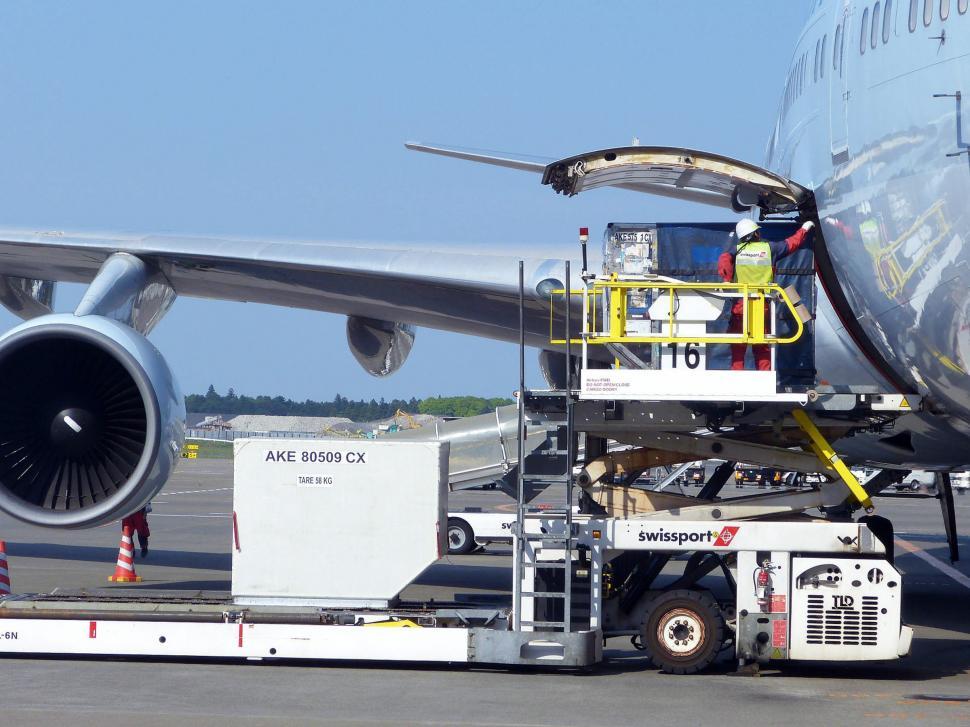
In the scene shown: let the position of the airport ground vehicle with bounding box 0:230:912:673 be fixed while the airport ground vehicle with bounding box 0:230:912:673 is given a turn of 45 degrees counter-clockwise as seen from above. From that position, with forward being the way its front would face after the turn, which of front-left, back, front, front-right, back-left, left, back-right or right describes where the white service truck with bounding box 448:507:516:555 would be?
front-left

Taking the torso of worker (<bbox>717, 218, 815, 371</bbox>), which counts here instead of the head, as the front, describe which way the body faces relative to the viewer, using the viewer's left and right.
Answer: facing away from the viewer

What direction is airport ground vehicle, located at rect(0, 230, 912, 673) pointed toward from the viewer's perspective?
to the viewer's right

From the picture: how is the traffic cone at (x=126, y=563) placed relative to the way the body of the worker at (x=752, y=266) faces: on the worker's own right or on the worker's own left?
on the worker's own left

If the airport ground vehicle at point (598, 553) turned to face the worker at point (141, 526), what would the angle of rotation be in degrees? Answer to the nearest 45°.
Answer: approximately 135° to its left
